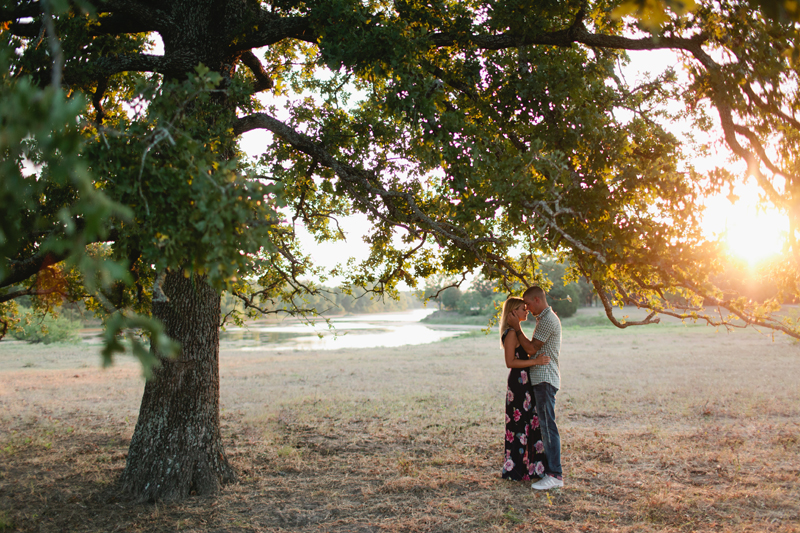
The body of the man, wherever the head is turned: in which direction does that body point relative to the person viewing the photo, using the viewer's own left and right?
facing to the left of the viewer

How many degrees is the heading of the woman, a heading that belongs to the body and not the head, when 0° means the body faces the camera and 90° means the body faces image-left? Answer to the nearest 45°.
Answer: approximately 270°

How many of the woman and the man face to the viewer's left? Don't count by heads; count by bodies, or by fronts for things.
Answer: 1

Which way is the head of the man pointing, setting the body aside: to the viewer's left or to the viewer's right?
to the viewer's left

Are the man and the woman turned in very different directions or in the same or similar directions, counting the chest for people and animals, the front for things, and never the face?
very different directions

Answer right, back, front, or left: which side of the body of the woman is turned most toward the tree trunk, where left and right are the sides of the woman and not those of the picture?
back
